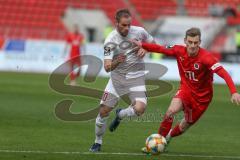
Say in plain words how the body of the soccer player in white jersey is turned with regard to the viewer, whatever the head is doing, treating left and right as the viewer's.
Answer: facing the viewer and to the right of the viewer

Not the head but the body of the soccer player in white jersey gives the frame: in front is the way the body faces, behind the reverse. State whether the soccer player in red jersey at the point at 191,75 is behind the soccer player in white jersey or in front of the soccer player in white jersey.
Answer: in front
